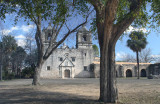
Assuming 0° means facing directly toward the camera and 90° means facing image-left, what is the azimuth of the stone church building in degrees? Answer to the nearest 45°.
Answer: approximately 0°

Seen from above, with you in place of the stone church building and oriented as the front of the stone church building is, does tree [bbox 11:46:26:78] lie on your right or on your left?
on your right

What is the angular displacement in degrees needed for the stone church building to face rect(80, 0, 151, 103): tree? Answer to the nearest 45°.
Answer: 0° — it already faces it
